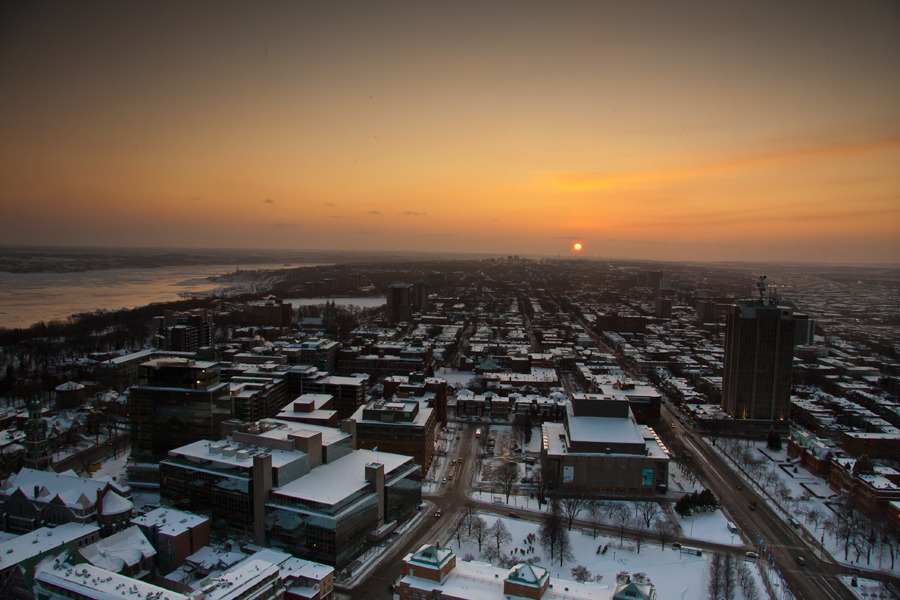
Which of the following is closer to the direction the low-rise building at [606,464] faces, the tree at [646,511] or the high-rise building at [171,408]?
the tree

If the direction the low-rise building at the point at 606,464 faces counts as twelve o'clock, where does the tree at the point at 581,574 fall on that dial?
The tree is roughly at 12 o'clock from the low-rise building.

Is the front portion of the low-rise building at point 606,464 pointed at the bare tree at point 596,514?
yes

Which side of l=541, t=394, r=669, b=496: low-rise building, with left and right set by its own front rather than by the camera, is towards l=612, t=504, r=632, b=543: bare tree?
front

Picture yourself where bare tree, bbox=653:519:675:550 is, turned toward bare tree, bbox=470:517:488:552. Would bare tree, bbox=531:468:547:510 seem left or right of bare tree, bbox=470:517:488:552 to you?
right

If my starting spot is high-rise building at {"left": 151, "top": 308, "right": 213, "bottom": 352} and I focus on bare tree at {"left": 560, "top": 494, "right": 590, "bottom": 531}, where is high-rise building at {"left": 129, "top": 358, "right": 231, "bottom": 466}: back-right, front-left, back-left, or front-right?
front-right

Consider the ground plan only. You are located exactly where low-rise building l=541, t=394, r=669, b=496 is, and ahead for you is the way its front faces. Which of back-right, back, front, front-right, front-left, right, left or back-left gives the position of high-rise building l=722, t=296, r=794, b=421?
back-left

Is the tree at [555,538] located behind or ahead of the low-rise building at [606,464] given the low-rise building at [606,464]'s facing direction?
ahead

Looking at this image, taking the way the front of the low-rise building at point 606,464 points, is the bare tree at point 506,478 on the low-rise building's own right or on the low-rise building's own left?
on the low-rise building's own right

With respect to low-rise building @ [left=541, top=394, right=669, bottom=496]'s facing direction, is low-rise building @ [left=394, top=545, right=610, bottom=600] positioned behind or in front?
in front

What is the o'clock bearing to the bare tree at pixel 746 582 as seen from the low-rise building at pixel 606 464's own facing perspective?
The bare tree is roughly at 11 o'clock from the low-rise building.

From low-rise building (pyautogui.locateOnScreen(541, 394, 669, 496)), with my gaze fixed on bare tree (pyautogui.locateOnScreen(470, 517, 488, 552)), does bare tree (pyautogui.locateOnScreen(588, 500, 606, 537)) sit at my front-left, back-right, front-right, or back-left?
front-left

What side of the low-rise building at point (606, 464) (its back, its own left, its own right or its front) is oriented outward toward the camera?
front
